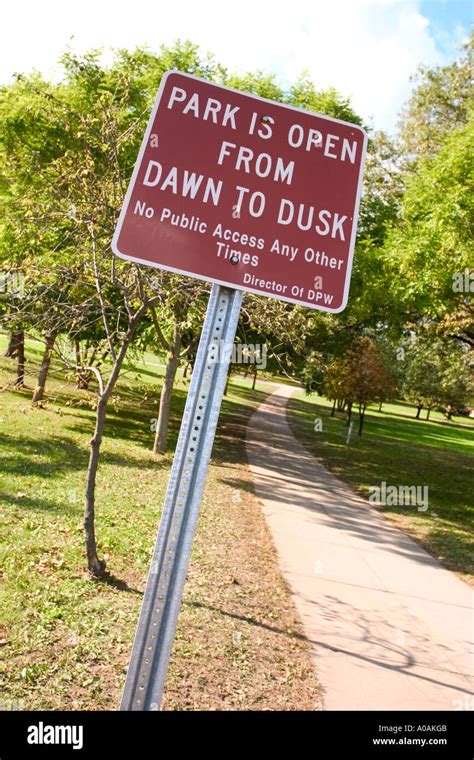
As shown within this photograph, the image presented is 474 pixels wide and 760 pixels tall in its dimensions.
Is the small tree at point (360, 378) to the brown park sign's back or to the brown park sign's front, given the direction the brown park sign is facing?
to the back

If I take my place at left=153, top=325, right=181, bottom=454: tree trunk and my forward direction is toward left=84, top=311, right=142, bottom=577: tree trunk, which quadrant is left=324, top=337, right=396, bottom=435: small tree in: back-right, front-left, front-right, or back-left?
back-left

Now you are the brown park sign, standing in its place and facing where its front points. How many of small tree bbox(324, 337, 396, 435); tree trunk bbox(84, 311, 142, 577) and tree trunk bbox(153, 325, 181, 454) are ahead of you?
0

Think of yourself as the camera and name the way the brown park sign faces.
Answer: facing the viewer

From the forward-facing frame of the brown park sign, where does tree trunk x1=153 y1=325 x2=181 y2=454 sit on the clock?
The tree trunk is roughly at 6 o'clock from the brown park sign.

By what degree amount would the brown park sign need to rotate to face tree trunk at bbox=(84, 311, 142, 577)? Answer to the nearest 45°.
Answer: approximately 180°

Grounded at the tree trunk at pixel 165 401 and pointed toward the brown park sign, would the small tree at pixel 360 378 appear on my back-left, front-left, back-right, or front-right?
back-left
